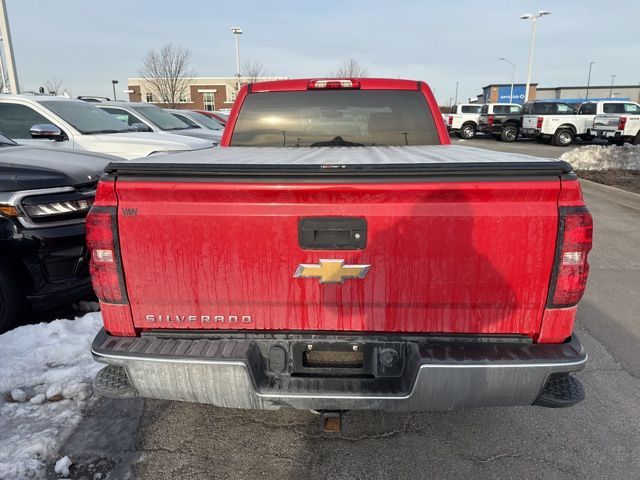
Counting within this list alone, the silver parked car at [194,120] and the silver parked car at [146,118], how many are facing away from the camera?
0

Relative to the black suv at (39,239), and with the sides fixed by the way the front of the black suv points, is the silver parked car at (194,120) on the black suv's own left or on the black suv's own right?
on the black suv's own left

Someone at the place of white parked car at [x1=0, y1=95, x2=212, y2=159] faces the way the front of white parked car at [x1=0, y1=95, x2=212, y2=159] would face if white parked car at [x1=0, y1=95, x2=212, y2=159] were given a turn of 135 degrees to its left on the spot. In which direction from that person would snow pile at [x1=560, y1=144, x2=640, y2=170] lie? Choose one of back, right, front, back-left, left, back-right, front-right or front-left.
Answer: right

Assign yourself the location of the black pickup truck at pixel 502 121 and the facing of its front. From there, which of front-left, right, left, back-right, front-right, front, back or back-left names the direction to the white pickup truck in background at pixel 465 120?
left

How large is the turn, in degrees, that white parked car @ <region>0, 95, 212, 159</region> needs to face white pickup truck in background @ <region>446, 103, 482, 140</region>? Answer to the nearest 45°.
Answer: approximately 90° to its left

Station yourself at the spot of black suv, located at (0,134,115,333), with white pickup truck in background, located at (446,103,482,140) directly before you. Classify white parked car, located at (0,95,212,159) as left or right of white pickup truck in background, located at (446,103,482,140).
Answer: left

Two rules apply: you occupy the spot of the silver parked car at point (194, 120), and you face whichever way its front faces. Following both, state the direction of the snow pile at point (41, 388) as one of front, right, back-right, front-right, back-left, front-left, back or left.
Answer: front-right

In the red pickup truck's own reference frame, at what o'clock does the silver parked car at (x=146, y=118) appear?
The silver parked car is roughly at 11 o'clock from the red pickup truck.

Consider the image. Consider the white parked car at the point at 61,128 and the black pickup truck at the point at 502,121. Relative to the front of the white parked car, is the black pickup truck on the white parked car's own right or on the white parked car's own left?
on the white parked car's own left

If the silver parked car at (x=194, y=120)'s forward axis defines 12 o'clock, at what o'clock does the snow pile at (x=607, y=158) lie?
The snow pile is roughly at 11 o'clock from the silver parked car.

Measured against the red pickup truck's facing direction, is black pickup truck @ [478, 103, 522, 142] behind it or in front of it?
in front

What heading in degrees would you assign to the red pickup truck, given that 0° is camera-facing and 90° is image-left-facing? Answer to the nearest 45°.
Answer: approximately 180°

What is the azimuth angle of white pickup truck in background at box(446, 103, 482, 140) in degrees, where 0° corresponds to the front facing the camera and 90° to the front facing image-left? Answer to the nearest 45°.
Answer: approximately 225°

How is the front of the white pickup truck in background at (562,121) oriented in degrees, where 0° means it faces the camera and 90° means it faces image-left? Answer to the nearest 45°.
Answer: approximately 225°

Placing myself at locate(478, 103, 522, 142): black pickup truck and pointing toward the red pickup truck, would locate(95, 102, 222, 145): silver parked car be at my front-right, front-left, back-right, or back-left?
front-right
